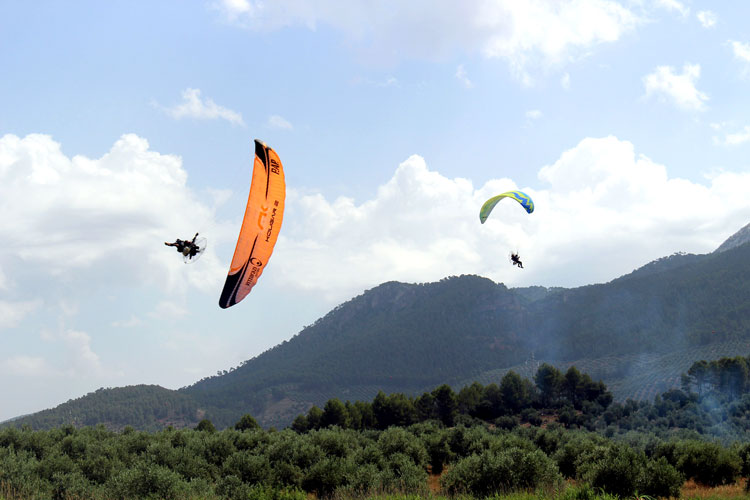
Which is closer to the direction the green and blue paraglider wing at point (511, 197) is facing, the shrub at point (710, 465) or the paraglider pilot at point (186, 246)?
the shrub

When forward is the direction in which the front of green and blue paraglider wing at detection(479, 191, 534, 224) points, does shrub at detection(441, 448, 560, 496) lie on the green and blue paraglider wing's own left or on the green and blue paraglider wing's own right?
on the green and blue paraglider wing's own right

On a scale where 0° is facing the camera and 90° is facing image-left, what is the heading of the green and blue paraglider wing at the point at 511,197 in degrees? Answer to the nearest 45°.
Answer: approximately 315°

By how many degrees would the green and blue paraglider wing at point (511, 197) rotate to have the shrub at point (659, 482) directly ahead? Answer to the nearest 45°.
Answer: approximately 45° to its right

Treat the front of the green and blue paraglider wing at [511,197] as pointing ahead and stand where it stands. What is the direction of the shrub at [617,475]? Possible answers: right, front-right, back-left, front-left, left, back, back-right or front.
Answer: front-right
